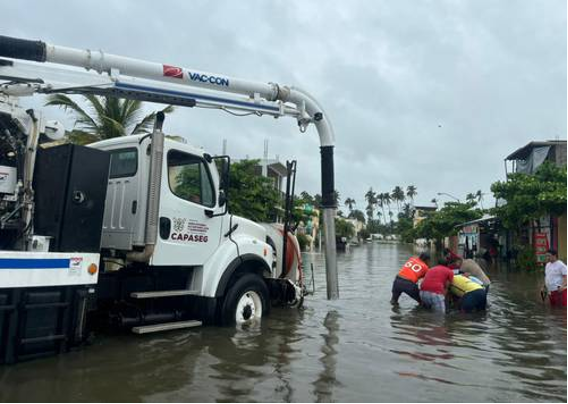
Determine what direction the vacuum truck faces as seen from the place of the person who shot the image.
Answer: facing away from the viewer and to the right of the viewer

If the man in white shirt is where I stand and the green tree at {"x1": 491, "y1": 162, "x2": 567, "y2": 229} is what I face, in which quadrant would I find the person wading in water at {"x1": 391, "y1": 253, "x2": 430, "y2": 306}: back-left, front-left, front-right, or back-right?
back-left

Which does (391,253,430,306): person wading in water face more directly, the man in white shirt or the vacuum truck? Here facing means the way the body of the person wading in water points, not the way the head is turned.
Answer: the man in white shirt

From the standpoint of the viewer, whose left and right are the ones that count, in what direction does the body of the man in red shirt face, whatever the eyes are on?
facing away from the viewer and to the right of the viewer

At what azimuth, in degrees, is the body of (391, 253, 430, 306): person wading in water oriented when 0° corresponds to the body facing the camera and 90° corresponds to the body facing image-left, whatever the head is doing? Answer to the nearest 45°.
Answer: approximately 225°

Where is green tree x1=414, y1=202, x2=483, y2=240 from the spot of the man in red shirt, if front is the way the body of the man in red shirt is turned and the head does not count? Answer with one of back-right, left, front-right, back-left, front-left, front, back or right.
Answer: front-left

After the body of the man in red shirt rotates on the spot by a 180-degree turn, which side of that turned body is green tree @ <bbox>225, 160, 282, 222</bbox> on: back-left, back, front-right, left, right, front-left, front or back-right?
right

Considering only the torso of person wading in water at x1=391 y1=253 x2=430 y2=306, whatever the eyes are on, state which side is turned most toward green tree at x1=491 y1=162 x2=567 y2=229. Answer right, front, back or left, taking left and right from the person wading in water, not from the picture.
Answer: front

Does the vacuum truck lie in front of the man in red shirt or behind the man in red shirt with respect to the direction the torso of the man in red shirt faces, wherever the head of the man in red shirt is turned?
behind

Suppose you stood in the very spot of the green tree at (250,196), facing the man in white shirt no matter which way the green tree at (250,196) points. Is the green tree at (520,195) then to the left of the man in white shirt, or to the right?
left
